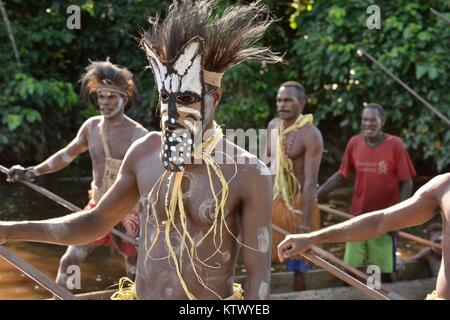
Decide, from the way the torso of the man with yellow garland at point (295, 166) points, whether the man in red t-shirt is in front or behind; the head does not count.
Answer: behind

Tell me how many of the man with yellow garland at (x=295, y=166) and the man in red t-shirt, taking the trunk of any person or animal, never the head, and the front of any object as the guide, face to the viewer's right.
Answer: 0

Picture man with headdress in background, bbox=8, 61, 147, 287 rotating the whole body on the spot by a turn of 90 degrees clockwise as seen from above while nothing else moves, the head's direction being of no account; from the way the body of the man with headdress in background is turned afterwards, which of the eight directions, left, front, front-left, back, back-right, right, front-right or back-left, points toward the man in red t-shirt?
back-right

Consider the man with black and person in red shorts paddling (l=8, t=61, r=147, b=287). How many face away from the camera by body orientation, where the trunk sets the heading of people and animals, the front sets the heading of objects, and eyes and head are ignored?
0

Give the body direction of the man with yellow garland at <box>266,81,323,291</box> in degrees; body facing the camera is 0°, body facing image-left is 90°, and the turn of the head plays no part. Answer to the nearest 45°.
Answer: approximately 45°

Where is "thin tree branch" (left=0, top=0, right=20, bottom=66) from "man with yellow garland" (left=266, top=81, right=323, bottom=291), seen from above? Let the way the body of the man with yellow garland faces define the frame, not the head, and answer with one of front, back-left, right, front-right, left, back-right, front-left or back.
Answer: right

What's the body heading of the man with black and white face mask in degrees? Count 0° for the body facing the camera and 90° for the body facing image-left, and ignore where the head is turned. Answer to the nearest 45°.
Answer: approximately 45°

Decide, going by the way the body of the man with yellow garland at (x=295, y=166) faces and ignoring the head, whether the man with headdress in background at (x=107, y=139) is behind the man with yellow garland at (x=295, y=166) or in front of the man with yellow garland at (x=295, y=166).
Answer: in front

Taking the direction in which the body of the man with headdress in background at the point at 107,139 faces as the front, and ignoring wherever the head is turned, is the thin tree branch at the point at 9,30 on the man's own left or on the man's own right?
on the man's own right

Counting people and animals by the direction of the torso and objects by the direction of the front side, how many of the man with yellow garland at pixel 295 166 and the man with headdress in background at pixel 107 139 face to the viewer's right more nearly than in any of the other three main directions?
0

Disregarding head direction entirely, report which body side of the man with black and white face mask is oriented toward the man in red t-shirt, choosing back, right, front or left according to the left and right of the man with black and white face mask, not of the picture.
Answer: back

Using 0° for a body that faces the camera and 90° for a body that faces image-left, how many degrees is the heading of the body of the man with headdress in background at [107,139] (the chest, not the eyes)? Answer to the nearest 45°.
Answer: approximately 45°

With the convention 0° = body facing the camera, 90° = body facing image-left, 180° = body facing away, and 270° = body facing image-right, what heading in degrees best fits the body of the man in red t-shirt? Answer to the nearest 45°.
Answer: approximately 0°
